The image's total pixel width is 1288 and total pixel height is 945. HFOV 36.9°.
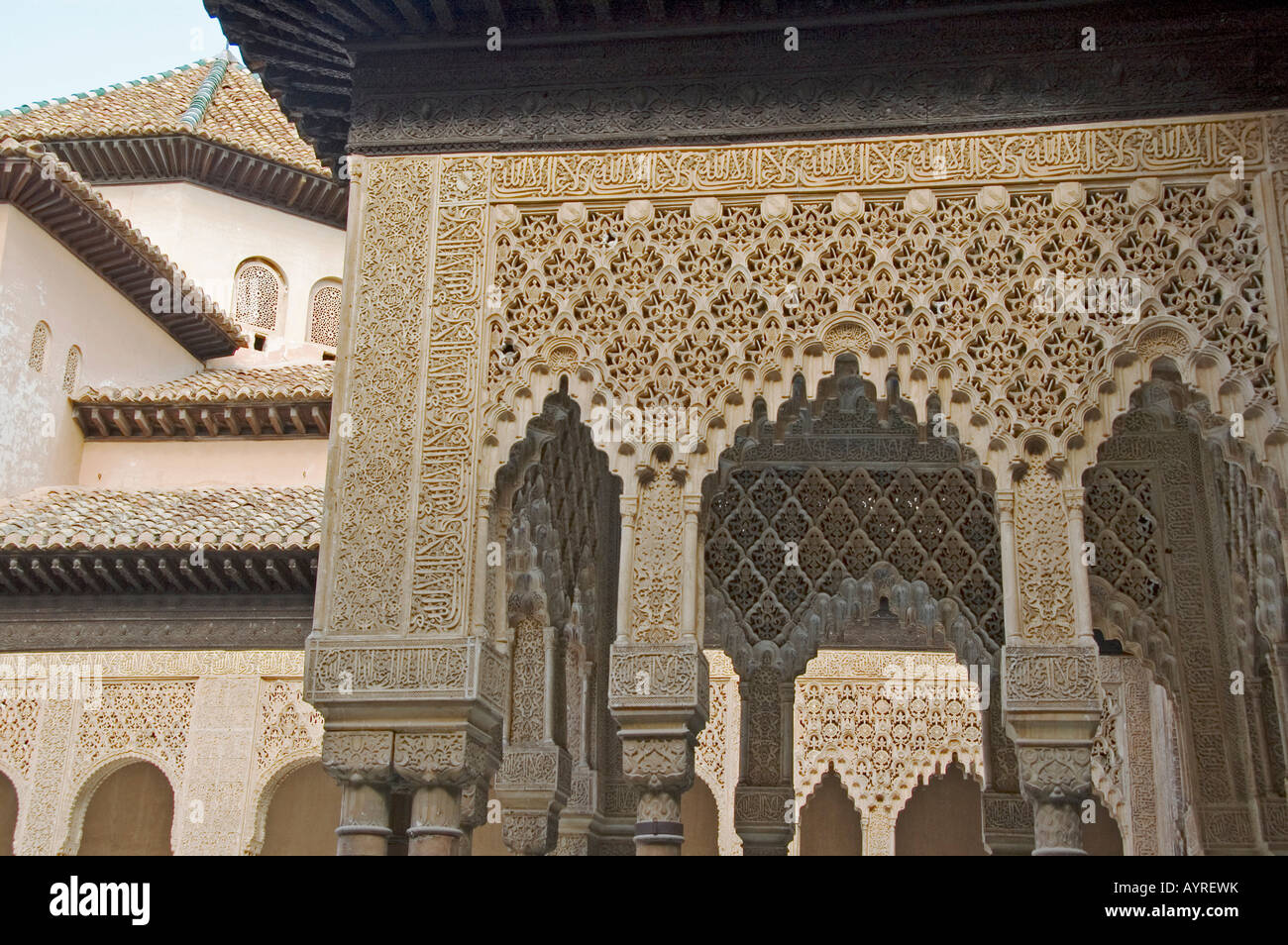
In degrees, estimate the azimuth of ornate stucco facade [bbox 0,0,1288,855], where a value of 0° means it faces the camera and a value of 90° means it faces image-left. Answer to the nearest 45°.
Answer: approximately 0°
